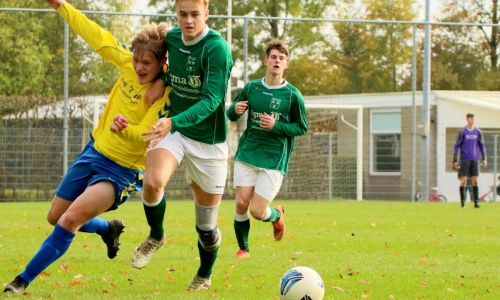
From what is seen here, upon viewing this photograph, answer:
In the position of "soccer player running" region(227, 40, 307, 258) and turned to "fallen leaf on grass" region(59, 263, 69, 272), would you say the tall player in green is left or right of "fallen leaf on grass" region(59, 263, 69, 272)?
left

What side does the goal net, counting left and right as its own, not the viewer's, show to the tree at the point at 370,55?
back

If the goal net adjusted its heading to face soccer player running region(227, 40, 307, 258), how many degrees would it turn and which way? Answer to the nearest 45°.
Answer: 0° — it already faces them

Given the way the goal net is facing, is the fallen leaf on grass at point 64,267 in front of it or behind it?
in front

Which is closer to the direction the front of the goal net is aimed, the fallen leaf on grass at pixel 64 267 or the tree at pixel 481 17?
the fallen leaf on grass

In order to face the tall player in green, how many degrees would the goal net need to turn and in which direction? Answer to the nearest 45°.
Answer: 0° — it already faces them

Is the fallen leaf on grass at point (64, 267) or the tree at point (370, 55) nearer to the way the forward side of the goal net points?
the fallen leaf on grass

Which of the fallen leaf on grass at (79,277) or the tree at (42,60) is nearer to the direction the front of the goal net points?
the fallen leaf on grass

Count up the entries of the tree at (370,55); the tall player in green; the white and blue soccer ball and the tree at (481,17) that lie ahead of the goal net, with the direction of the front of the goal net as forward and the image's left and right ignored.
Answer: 2

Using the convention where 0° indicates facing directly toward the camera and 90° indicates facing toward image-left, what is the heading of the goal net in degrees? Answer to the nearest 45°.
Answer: approximately 0°

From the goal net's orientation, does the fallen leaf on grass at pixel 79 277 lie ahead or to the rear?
ahead

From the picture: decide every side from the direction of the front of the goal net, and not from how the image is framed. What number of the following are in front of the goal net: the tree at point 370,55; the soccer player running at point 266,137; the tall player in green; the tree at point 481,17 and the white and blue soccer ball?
3

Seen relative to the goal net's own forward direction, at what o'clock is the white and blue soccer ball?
The white and blue soccer ball is roughly at 12 o'clock from the goal net.

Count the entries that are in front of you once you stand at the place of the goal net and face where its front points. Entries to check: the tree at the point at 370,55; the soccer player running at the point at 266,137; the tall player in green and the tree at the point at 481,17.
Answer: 2

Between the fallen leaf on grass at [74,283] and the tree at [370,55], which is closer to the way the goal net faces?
the fallen leaf on grass
